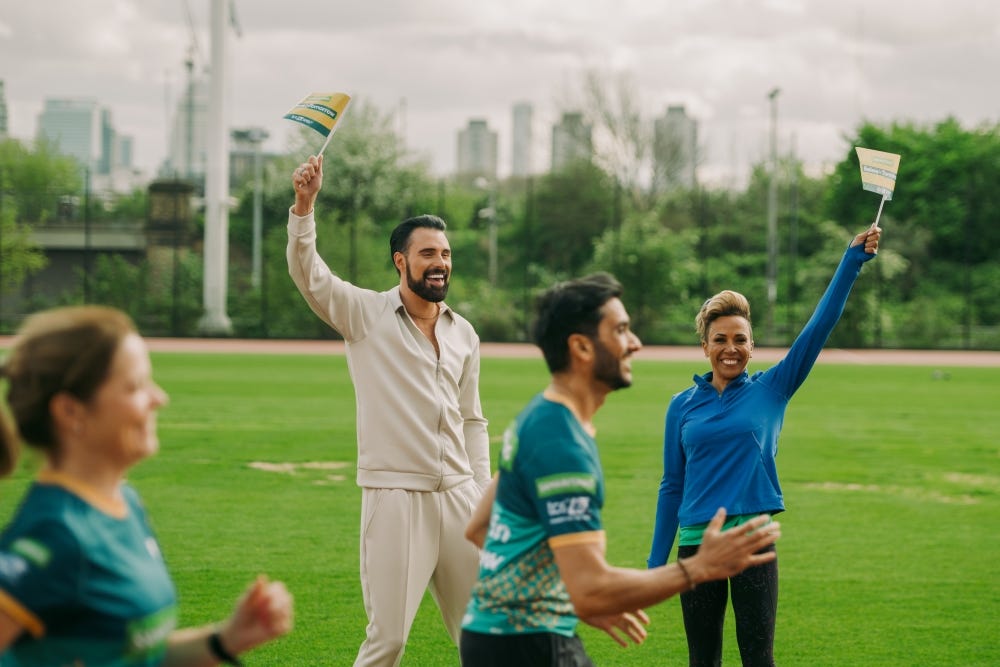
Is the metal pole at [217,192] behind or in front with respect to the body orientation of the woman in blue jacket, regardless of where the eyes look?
behind

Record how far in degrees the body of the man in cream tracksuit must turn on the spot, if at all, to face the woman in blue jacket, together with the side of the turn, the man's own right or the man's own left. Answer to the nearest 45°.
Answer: approximately 45° to the man's own left

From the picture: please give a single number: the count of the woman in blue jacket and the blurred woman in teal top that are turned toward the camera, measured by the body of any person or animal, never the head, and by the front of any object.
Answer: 1

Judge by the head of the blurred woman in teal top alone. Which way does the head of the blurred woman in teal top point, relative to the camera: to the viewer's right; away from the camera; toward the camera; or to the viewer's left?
to the viewer's right

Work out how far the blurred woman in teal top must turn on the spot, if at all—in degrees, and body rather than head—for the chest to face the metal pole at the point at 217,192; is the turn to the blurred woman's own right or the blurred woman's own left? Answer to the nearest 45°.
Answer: approximately 90° to the blurred woman's own left

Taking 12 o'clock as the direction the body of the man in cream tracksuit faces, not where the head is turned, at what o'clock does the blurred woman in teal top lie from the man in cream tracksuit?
The blurred woman in teal top is roughly at 2 o'clock from the man in cream tracksuit.

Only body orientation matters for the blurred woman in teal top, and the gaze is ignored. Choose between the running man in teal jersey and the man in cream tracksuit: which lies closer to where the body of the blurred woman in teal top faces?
the running man in teal jersey

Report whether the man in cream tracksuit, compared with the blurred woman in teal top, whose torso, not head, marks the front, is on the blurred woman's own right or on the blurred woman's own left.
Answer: on the blurred woman's own left

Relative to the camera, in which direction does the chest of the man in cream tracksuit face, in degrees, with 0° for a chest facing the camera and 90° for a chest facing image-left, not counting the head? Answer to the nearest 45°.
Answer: approximately 315°

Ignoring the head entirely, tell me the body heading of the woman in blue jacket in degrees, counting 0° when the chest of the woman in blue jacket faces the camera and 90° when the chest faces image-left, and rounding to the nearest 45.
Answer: approximately 0°

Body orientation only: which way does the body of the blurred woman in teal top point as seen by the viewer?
to the viewer's right

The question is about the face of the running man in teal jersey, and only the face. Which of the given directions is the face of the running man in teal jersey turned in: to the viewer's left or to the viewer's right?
to the viewer's right

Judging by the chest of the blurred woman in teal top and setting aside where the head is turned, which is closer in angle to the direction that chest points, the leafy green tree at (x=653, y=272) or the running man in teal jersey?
the running man in teal jersey
